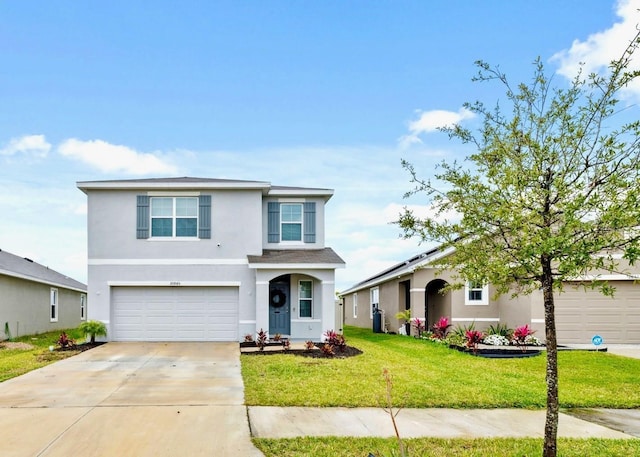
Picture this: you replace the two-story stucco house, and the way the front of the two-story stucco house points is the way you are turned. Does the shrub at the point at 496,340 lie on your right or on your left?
on your left

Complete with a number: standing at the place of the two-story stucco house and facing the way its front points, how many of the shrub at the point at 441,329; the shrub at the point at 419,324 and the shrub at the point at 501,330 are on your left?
3

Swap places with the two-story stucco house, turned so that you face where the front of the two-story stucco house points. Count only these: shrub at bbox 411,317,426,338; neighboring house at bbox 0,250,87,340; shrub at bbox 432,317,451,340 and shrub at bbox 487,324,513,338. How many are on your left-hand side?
3

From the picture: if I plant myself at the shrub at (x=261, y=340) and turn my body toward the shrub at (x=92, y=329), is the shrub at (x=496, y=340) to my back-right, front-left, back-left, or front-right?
back-right

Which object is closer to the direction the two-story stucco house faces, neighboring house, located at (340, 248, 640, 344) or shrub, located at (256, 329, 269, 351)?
the shrub

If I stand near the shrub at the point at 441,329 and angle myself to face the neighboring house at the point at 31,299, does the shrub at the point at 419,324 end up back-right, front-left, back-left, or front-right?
front-right

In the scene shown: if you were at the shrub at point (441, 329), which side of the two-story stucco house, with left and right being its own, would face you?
left

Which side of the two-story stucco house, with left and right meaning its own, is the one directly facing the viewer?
front

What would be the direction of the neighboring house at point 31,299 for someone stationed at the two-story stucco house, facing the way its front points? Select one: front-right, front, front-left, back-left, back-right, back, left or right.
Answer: back-right

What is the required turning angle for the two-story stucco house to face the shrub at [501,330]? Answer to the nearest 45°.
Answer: approximately 90° to its left

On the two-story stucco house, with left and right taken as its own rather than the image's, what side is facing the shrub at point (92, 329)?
right

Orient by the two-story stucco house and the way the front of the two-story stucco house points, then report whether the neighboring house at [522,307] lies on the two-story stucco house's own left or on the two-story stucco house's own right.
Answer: on the two-story stucco house's own left

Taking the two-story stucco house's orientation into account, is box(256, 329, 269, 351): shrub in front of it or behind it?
in front

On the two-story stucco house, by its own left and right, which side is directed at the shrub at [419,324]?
left
